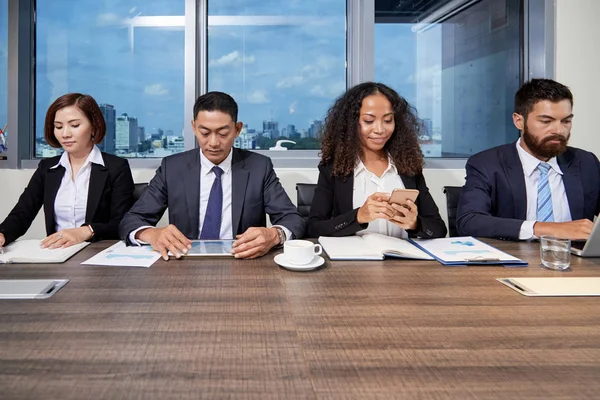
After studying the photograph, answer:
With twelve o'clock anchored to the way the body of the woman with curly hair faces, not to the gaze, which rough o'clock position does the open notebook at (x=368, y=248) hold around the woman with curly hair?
The open notebook is roughly at 12 o'clock from the woman with curly hair.

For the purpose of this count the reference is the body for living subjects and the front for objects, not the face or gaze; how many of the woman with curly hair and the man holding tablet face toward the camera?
2

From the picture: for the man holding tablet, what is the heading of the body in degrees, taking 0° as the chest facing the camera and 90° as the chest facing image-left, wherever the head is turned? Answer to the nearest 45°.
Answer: approximately 0°

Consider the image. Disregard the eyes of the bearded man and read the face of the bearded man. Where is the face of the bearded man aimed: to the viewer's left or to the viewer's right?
to the viewer's right

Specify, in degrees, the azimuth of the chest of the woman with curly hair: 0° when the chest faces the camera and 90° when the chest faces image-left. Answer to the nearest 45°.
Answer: approximately 0°
